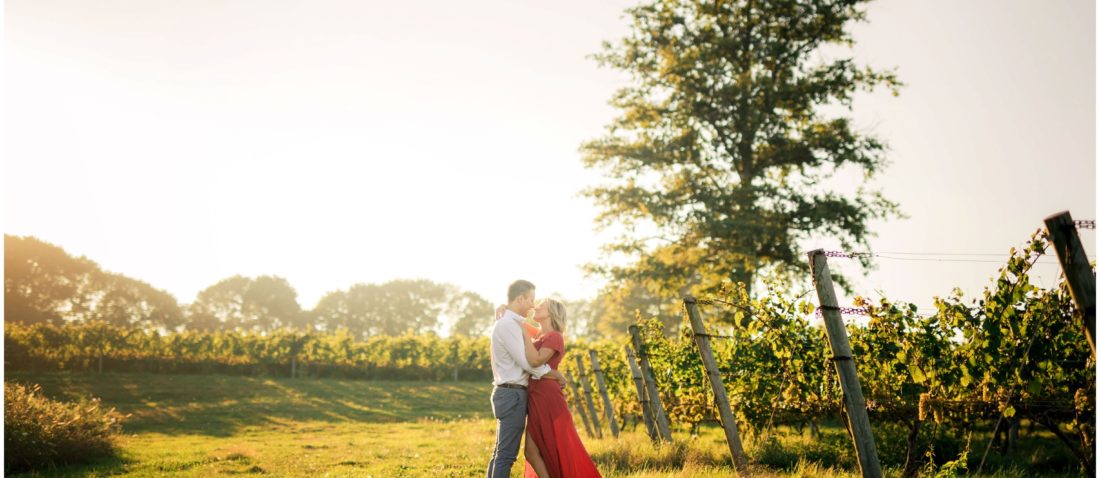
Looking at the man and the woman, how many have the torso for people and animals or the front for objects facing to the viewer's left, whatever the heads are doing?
1

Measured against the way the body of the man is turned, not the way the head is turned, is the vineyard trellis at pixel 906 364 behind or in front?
in front

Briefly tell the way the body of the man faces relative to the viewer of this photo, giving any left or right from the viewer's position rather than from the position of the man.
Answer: facing to the right of the viewer

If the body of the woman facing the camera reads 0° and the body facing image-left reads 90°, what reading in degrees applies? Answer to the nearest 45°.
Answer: approximately 90°

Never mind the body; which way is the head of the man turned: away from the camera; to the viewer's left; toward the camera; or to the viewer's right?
to the viewer's right

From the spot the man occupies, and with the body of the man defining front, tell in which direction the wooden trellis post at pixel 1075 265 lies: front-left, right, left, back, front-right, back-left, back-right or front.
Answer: front-right

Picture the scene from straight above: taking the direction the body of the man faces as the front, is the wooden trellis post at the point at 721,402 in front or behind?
in front

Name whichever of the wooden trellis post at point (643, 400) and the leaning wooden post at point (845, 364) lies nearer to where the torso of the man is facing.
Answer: the leaning wooden post
